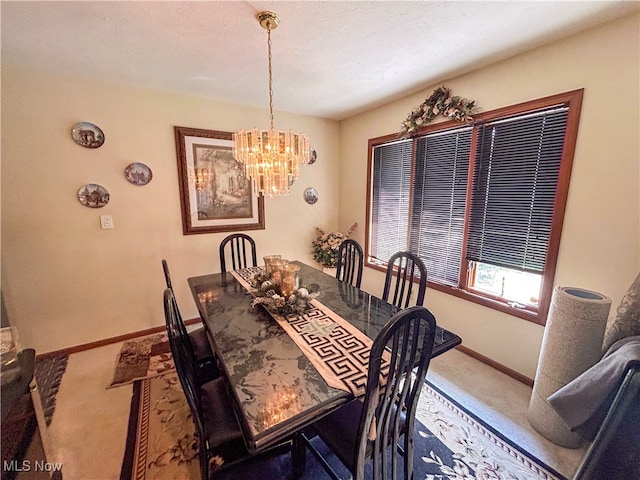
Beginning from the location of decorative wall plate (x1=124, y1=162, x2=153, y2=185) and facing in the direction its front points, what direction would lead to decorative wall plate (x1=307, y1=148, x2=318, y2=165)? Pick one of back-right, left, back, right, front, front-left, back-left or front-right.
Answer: left

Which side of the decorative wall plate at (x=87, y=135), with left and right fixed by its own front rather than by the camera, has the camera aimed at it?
front

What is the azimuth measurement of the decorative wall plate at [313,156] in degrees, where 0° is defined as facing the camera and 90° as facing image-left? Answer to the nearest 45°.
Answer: approximately 315°

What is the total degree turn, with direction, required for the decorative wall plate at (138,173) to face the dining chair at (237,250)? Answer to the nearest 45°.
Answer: approximately 45° to its left

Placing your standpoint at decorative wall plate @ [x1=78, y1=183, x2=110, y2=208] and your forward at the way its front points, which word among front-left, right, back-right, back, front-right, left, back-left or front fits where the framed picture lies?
left

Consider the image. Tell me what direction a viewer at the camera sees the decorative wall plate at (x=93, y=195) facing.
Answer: facing the viewer

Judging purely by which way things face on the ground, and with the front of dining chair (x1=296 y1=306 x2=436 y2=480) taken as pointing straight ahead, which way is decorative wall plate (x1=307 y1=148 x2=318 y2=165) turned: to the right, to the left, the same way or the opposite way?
the opposite way

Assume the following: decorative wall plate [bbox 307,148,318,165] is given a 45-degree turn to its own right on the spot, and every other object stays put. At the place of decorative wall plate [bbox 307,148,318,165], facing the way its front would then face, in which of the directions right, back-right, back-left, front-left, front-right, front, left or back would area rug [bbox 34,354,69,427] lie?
front-right

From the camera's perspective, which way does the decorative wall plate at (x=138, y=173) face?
toward the camera

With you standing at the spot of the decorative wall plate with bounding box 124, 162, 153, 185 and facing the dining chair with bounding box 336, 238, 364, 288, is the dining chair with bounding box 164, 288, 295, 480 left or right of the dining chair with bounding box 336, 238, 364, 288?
right

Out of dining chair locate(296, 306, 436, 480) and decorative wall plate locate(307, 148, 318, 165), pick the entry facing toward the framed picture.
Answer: the dining chair

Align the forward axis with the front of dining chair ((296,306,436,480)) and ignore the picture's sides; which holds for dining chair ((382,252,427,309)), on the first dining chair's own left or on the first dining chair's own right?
on the first dining chair's own right

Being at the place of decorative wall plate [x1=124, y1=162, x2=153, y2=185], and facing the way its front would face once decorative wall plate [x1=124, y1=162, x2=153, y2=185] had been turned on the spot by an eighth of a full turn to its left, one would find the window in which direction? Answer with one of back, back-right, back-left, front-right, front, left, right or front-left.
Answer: front
